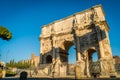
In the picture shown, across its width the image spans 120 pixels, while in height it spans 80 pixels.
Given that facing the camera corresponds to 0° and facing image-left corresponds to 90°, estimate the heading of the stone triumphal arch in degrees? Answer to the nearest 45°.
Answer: approximately 45°

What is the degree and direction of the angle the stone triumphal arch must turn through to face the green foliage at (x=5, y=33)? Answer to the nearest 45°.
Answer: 0° — it already faces it
